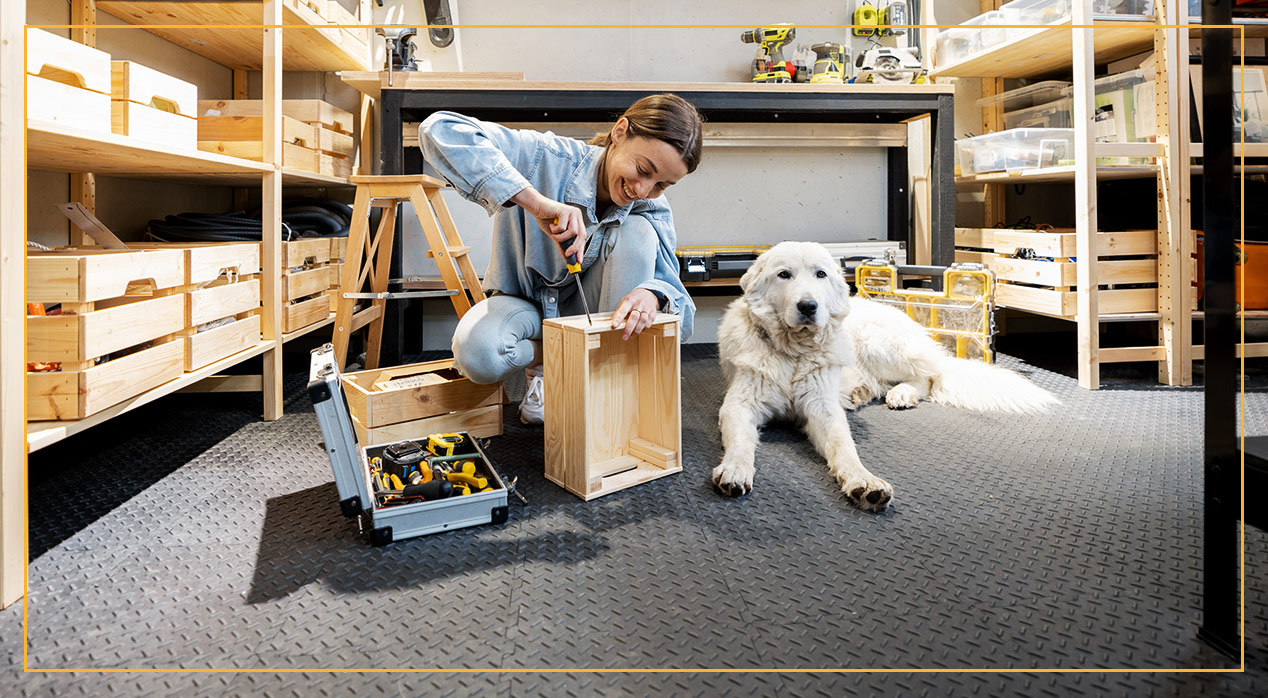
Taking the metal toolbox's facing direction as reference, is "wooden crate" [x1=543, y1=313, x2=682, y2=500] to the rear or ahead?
ahead

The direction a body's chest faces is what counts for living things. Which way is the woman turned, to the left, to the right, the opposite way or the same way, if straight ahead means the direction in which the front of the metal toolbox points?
to the right

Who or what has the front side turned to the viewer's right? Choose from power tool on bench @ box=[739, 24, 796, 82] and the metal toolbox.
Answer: the metal toolbox

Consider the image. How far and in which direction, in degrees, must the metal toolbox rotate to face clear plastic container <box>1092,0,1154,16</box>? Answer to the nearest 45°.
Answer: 0° — it already faces it

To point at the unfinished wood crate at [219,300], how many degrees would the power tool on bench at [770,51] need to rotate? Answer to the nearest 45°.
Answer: approximately 45° to its left

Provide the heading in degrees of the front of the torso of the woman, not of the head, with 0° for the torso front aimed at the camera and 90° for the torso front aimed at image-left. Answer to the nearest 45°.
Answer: approximately 0°

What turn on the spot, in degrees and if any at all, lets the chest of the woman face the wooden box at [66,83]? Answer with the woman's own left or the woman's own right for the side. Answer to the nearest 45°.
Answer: approximately 90° to the woman's own right

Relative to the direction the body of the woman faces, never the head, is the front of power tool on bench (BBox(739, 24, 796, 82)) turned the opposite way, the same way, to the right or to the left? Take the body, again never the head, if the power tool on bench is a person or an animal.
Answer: to the right

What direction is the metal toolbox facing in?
to the viewer's right

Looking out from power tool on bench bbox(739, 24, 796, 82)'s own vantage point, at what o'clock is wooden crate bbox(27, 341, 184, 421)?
The wooden crate is roughly at 10 o'clock from the power tool on bench.

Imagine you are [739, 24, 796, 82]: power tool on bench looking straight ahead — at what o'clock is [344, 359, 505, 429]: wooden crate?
The wooden crate is roughly at 10 o'clock from the power tool on bench.

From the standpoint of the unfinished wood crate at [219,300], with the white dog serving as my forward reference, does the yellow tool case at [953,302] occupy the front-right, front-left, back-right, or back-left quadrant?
front-left

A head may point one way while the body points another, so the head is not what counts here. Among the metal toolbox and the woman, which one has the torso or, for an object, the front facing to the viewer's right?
the metal toolbox

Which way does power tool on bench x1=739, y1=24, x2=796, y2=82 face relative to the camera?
to the viewer's left

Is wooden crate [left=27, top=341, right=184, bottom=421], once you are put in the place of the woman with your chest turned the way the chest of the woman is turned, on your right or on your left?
on your right

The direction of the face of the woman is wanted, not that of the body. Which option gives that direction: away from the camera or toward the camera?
toward the camera
